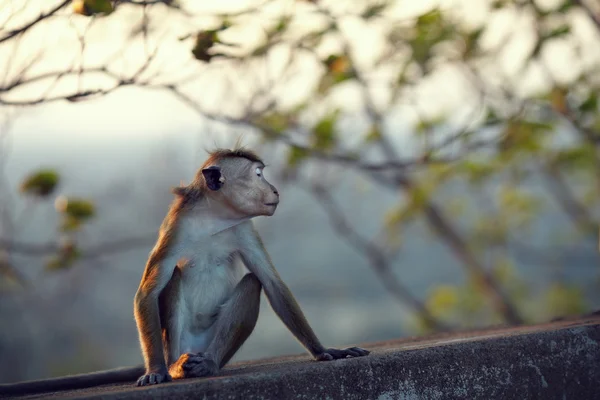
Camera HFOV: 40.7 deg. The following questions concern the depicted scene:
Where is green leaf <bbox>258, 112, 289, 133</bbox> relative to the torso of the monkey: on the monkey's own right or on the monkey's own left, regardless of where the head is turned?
on the monkey's own left

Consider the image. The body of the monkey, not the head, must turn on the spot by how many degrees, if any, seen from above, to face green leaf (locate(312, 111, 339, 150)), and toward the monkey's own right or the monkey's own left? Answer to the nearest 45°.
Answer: approximately 135° to the monkey's own left

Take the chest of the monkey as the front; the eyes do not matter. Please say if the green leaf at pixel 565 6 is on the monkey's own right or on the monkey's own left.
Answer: on the monkey's own left

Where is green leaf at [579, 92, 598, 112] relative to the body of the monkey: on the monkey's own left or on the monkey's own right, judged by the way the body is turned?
on the monkey's own left

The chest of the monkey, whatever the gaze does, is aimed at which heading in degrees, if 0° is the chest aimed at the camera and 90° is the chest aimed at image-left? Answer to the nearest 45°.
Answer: approximately 315°

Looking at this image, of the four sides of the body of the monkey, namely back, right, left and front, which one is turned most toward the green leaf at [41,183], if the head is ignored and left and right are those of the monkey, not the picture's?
back

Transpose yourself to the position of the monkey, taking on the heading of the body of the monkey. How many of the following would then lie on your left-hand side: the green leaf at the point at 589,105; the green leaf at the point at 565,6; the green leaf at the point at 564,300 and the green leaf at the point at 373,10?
4

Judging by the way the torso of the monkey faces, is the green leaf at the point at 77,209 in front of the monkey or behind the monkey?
behind
